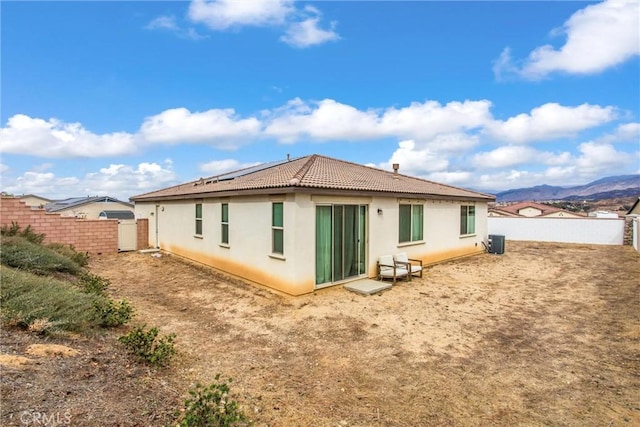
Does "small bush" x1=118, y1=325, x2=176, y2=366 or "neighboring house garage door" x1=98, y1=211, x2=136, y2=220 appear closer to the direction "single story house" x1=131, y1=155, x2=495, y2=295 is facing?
the neighboring house garage door

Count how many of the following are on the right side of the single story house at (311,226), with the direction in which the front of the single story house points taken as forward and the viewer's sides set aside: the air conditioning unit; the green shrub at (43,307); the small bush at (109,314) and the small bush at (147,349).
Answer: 1

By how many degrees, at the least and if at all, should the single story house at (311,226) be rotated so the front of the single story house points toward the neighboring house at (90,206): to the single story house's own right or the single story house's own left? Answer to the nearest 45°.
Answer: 0° — it already faces it

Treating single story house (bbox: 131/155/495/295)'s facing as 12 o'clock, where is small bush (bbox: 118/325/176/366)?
The small bush is roughly at 8 o'clock from the single story house.

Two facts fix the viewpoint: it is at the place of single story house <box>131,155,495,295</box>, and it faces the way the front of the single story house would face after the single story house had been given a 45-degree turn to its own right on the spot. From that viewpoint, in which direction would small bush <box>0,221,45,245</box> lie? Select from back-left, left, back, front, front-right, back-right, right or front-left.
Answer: left

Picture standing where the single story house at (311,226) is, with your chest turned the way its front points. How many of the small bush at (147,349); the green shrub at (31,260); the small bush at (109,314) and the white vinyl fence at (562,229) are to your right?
1

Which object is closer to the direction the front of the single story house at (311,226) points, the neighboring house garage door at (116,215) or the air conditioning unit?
the neighboring house garage door

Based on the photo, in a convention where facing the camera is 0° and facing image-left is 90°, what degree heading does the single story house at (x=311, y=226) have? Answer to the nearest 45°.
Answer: approximately 135°

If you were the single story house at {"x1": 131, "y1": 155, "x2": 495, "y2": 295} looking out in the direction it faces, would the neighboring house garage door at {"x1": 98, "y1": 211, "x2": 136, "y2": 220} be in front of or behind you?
in front

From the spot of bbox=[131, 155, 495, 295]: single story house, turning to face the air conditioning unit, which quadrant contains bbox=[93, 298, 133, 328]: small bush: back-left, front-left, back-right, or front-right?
back-right

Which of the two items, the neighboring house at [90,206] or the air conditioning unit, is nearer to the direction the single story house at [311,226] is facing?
the neighboring house

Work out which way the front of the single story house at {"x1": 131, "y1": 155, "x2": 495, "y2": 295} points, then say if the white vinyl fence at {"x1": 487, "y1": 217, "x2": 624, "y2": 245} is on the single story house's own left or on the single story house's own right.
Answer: on the single story house's own right

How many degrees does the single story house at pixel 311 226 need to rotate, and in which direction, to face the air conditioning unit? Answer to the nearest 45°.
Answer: approximately 90° to its right
